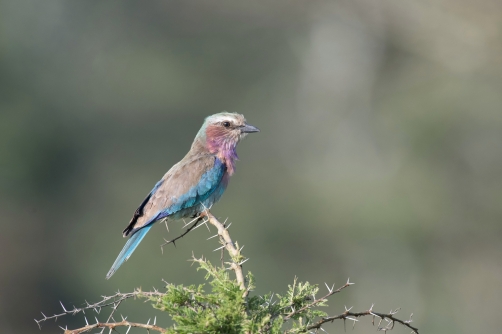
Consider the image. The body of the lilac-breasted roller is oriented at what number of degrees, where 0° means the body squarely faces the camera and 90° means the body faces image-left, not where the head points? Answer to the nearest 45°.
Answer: approximately 270°
